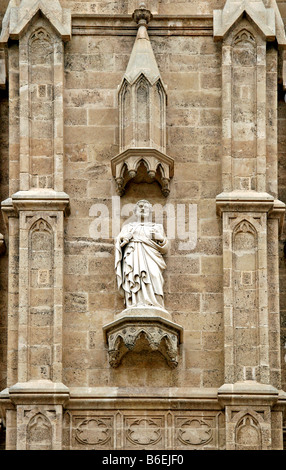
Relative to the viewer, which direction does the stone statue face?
toward the camera
